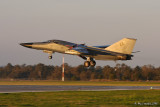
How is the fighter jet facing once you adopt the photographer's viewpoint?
facing to the left of the viewer
